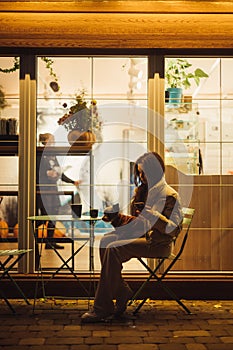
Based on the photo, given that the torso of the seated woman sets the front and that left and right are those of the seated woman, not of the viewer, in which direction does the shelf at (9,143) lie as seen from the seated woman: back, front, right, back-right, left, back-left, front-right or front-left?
front-right

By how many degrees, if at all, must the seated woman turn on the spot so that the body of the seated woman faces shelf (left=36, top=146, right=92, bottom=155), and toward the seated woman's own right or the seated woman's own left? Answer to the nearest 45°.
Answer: approximately 45° to the seated woman's own right

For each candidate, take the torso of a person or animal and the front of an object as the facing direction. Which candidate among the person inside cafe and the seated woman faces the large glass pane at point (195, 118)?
the person inside cafe

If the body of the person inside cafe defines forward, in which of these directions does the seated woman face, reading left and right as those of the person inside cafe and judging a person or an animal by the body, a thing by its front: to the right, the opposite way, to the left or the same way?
the opposite way

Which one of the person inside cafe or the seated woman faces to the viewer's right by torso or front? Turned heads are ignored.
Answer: the person inside cafe

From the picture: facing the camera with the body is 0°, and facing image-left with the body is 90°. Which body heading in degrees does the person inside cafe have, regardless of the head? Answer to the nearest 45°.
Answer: approximately 270°

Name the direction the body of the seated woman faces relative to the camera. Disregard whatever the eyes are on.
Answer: to the viewer's left

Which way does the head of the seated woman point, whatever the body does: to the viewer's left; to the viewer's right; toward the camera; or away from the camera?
to the viewer's left

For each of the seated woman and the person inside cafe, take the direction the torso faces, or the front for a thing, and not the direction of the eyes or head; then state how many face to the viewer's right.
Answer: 1
